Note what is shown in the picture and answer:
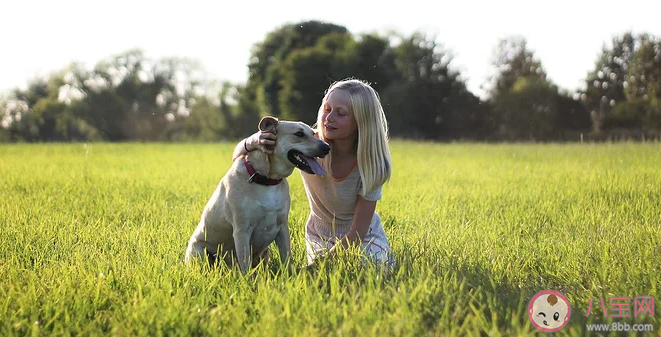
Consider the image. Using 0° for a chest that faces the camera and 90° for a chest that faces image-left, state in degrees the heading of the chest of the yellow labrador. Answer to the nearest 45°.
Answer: approximately 315°

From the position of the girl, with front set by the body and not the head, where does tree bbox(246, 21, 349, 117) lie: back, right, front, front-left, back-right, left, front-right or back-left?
back-right

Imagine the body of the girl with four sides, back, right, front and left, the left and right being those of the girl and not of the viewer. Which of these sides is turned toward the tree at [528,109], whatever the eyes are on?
back

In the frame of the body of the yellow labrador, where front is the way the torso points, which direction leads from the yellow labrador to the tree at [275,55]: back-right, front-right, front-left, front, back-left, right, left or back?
back-left

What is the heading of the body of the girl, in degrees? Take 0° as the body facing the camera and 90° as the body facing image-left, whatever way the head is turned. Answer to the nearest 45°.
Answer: approximately 45°

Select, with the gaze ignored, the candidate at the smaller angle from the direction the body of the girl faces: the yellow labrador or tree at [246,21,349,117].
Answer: the yellow labrador

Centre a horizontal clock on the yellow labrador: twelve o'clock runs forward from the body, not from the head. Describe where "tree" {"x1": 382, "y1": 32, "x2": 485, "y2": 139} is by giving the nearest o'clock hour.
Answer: The tree is roughly at 8 o'clock from the yellow labrador.

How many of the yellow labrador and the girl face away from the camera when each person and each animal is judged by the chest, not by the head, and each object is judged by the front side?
0
